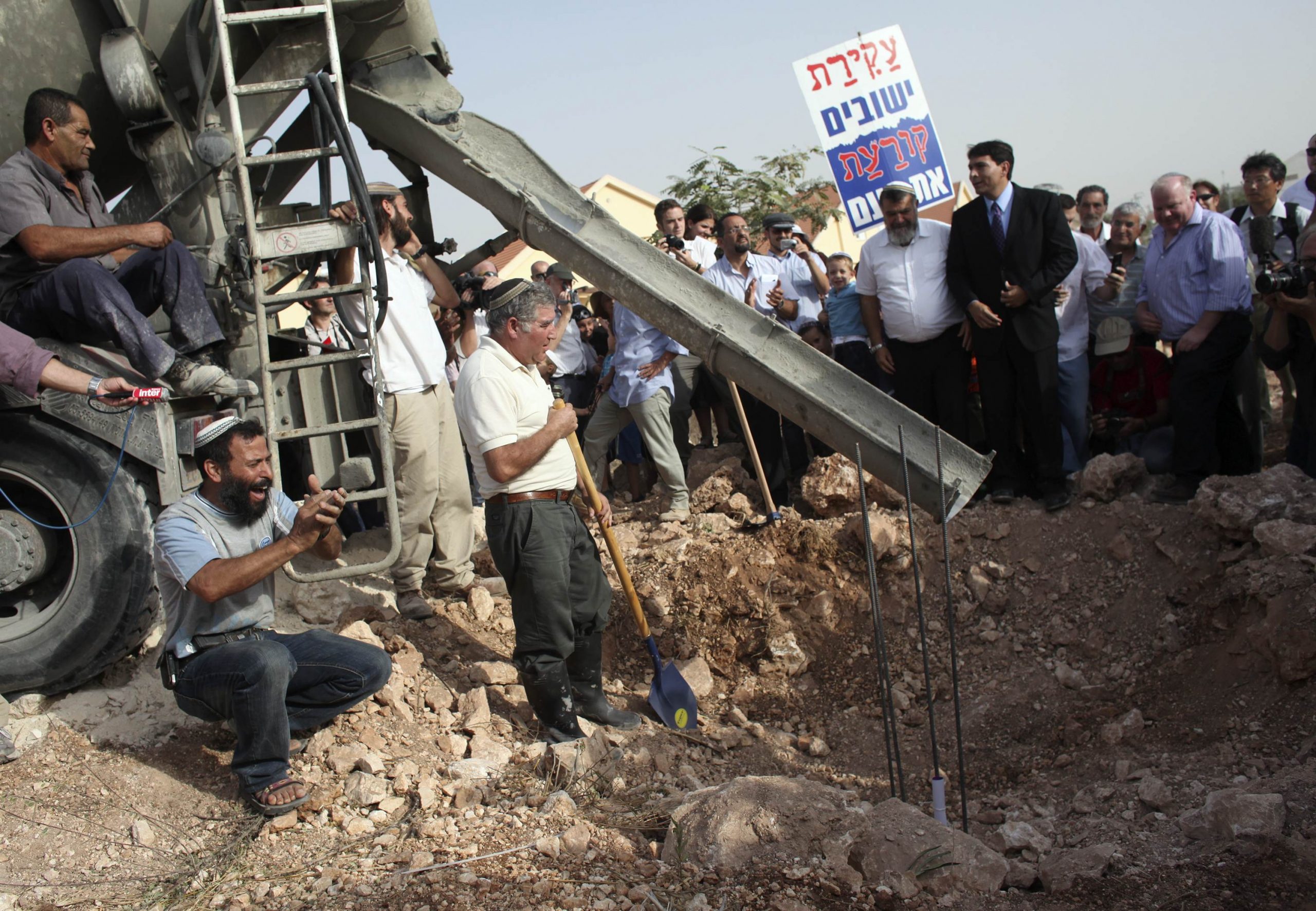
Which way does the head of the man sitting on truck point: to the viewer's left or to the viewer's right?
to the viewer's right

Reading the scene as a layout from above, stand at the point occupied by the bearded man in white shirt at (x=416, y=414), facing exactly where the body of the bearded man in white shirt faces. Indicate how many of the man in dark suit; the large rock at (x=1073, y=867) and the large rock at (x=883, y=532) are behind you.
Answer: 0

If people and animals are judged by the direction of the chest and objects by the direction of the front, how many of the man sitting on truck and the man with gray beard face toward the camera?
1

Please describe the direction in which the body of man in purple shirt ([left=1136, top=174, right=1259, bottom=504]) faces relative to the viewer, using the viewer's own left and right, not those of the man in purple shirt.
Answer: facing the viewer and to the left of the viewer

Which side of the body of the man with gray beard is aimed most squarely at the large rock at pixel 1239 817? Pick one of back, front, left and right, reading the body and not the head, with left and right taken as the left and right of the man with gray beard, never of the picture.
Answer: front

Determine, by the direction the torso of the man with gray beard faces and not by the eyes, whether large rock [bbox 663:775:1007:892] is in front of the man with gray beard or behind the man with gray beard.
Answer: in front

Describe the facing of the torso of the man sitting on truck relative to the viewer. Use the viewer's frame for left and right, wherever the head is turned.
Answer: facing to the right of the viewer

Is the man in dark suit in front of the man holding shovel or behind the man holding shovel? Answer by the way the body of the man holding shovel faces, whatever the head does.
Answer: in front

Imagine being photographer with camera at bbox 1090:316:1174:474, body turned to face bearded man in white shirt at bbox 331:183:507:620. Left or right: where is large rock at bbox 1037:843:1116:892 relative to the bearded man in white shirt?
left

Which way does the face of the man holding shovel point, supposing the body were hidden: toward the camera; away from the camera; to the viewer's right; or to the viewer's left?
to the viewer's right

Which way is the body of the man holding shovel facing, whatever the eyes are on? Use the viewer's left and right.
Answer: facing to the right of the viewer

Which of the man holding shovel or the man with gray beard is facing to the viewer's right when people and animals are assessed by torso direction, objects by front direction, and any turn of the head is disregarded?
the man holding shovel

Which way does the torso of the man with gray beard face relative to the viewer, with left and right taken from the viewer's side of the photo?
facing the viewer

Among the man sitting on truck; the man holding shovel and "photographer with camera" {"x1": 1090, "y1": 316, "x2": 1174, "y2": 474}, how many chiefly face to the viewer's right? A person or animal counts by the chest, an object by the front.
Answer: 2

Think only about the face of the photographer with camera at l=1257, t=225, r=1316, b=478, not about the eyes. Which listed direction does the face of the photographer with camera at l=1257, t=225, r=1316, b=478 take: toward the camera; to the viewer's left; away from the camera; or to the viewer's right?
to the viewer's left
